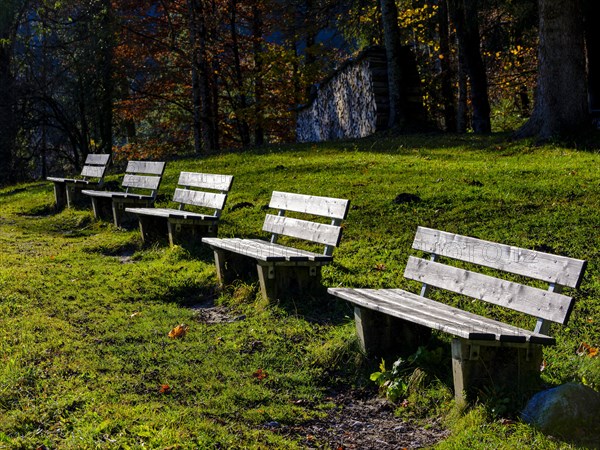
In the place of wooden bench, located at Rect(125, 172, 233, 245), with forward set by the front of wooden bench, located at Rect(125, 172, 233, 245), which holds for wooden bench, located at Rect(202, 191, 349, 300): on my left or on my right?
on my left

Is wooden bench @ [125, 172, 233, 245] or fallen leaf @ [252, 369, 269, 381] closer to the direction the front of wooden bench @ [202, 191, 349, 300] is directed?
the fallen leaf

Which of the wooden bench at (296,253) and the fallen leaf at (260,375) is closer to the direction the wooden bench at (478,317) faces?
the fallen leaf

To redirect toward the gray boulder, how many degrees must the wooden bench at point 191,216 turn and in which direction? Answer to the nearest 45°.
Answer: approximately 45° to its left

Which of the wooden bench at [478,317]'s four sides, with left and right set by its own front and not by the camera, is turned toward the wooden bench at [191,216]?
right

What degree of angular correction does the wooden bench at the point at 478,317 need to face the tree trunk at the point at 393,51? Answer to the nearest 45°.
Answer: approximately 135° to its right

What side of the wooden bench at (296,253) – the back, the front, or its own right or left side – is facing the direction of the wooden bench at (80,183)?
right

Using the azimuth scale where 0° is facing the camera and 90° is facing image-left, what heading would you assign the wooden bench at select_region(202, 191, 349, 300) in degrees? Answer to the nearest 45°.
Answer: approximately 45°

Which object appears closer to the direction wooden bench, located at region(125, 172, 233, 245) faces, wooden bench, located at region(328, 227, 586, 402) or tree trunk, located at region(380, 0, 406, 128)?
the wooden bench

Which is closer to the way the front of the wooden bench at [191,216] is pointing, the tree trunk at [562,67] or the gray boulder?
the gray boulder
